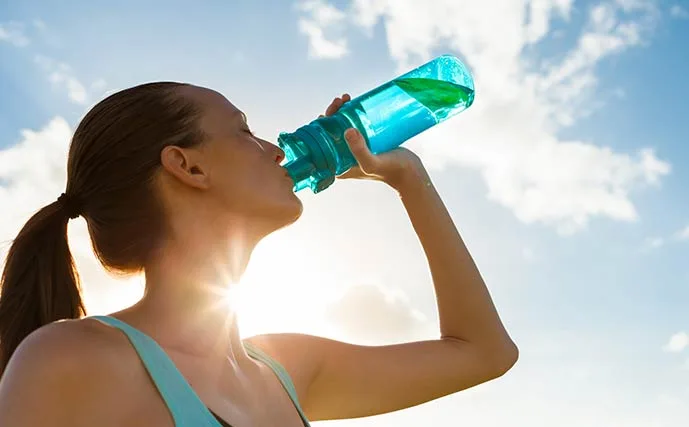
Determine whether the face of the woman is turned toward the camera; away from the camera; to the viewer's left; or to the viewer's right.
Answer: to the viewer's right

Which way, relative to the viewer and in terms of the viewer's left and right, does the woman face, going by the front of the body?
facing the viewer and to the right of the viewer
